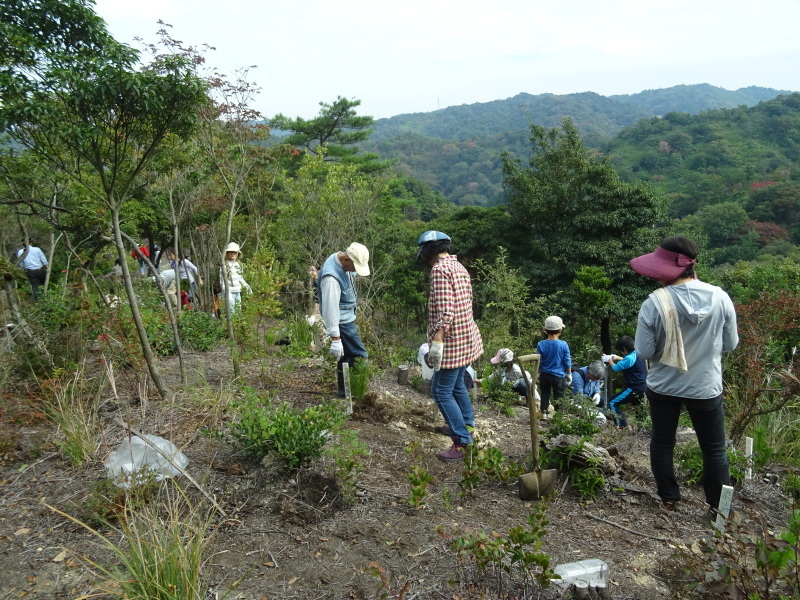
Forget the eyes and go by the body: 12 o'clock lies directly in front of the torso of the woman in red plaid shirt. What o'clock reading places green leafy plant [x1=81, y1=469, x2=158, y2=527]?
The green leafy plant is roughly at 11 o'clock from the woman in red plaid shirt.

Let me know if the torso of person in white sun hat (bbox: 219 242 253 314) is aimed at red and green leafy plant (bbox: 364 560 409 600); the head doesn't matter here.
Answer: yes

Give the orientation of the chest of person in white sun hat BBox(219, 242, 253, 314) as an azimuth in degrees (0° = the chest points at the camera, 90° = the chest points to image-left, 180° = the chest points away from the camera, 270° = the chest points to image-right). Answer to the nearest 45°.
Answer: approximately 0°

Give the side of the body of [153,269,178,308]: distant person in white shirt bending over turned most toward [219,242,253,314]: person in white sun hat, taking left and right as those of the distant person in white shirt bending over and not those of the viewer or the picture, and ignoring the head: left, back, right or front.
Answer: back

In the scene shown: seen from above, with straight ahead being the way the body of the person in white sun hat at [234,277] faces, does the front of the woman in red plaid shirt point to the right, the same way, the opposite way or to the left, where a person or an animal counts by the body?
to the right

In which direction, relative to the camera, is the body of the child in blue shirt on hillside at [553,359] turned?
away from the camera

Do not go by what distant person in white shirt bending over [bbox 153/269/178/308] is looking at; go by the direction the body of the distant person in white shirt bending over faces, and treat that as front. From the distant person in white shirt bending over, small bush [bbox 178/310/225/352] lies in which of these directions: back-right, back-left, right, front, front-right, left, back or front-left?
left

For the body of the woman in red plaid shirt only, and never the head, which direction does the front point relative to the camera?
to the viewer's left

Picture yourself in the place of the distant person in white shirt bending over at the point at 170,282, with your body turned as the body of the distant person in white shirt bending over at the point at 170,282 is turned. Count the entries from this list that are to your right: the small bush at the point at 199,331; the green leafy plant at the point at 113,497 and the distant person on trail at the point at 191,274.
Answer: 1

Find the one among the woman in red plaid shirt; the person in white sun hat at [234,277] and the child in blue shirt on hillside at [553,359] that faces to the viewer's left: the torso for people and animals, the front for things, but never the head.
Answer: the woman in red plaid shirt
